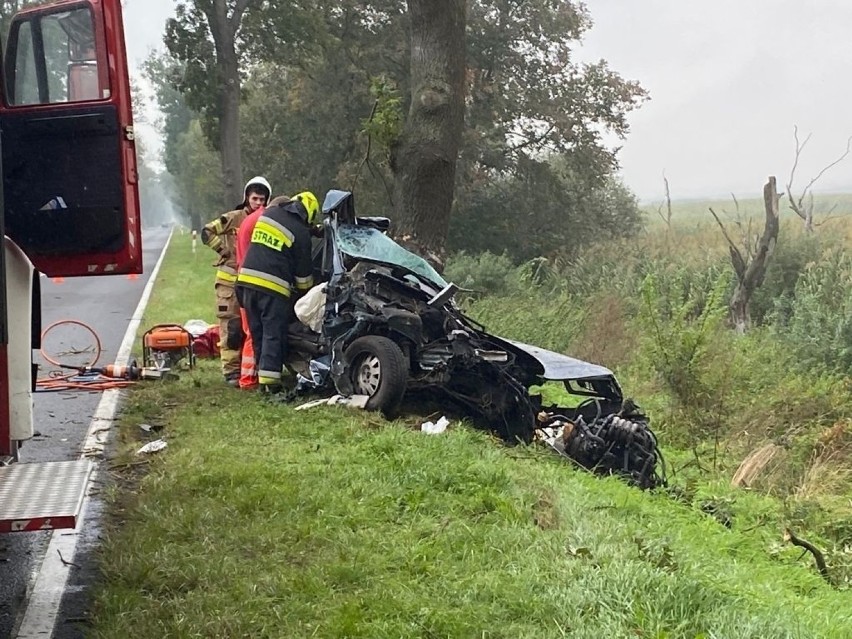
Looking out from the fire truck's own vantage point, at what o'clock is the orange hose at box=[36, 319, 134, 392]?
The orange hose is roughly at 12 o'clock from the fire truck.

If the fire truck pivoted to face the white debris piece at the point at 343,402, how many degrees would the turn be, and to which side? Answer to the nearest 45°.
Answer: approximately 45° to its right

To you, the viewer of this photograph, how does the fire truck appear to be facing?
facing away from the viewer

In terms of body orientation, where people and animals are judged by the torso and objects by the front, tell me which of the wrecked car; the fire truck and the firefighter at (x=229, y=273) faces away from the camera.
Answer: the fire truck

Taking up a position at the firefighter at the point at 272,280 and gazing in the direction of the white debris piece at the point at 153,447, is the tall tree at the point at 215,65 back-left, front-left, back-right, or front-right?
back-right

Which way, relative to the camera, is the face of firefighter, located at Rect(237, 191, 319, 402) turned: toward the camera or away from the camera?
away from the camera

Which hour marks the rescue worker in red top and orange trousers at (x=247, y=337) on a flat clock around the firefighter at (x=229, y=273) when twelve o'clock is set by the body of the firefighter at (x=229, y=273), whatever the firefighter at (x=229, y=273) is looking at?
the rescue worker in red top and orange trousers at (x=247, y=337) is roughly at 1 o'clock from the firefighter at (x=229, y=273).
